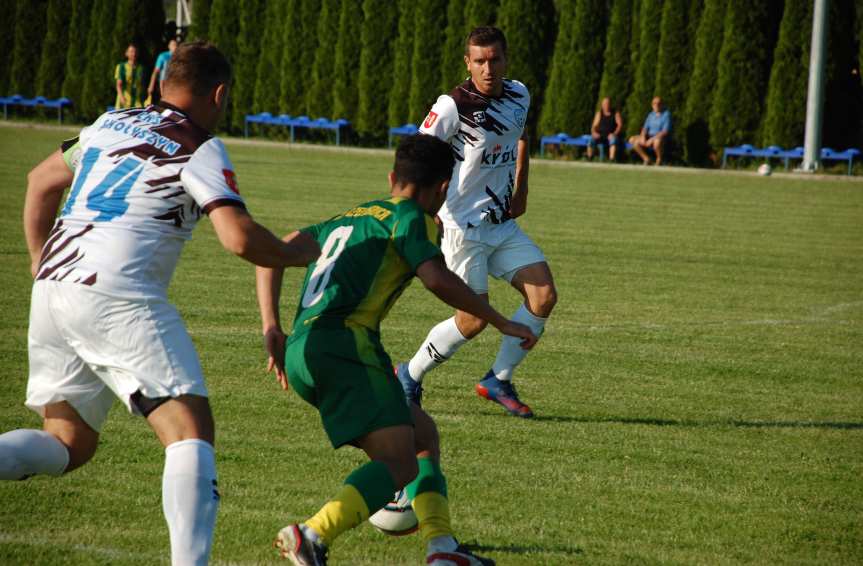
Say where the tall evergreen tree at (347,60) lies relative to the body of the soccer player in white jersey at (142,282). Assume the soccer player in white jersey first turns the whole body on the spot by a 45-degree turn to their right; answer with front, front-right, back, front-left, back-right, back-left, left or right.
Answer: left

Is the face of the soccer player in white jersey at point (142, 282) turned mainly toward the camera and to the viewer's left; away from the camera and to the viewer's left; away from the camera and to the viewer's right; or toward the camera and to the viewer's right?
away from the camera and to the viewer's right

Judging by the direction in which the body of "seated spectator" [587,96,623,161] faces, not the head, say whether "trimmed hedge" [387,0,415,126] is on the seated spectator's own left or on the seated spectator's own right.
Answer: on the seated spectator's own right

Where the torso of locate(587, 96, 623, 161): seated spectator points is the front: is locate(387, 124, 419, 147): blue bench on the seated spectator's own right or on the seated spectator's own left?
on the seated spectator's own right

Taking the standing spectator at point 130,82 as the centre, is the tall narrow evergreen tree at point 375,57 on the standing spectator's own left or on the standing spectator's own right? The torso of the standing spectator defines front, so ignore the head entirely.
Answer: on the standing spectator's own left

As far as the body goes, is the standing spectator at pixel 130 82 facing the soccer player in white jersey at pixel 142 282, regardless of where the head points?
yes

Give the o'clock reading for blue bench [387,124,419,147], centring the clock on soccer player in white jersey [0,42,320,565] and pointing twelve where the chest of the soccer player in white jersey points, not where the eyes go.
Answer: The blue bench is roughly at 11 o'clock from the soccer player in white jersey.

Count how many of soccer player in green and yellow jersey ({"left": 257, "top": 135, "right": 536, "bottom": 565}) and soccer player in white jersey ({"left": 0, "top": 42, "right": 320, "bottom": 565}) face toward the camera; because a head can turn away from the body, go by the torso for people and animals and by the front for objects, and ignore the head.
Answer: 0

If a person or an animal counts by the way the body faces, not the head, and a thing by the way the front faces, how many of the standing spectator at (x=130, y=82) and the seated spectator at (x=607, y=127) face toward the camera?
2

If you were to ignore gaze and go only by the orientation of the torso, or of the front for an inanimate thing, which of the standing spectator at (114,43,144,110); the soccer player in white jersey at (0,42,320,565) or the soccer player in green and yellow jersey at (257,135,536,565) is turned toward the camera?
the standing spectator

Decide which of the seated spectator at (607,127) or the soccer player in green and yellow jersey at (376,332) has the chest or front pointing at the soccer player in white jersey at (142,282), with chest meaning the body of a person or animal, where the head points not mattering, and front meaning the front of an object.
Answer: the seated spectator

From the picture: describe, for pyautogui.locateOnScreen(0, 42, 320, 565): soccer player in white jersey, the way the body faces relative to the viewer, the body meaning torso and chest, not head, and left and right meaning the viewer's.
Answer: facing away from the viewer and to the right of the viewer

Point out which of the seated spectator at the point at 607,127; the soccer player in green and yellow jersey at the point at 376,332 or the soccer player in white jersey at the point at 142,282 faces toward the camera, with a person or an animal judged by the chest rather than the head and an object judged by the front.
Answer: the seated spectator

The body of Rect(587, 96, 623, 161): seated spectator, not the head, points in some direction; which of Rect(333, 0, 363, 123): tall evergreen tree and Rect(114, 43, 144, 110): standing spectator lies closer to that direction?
the standing spectator

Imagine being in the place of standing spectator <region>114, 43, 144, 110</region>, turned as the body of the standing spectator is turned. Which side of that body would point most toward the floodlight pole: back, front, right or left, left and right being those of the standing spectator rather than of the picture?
left
